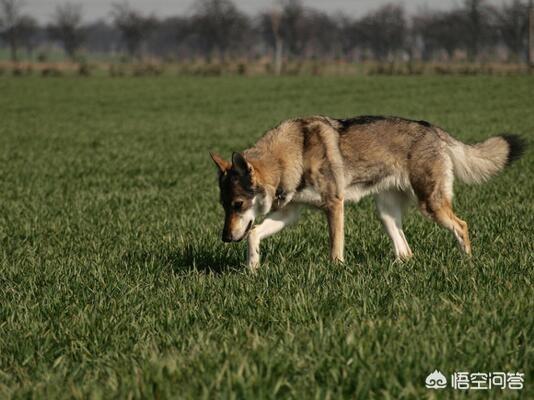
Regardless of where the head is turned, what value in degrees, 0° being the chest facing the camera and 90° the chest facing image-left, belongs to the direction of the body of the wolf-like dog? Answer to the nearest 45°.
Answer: approximately 90°
